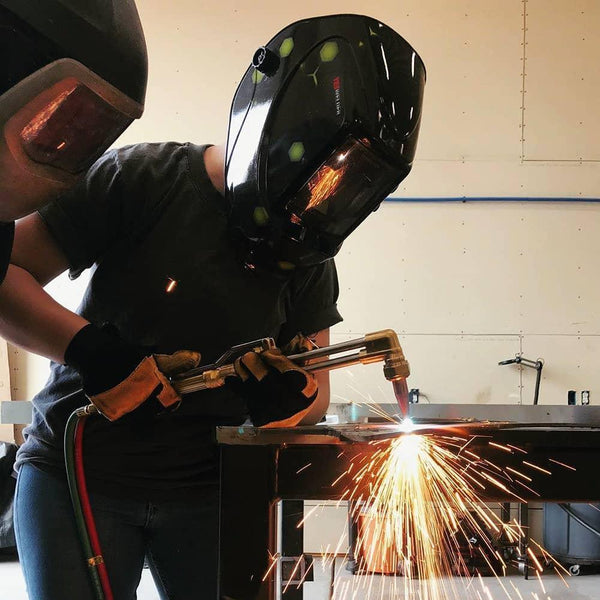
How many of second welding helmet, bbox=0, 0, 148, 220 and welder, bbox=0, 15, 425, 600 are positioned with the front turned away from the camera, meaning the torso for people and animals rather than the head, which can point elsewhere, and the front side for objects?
0

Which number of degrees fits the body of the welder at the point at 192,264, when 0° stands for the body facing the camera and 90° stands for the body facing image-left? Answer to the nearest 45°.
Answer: approximately 315°

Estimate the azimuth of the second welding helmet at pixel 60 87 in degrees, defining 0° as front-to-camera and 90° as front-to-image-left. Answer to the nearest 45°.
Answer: approximately 315°
